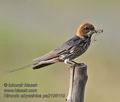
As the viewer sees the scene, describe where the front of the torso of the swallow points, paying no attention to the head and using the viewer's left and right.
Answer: facing to the right of the viewer
